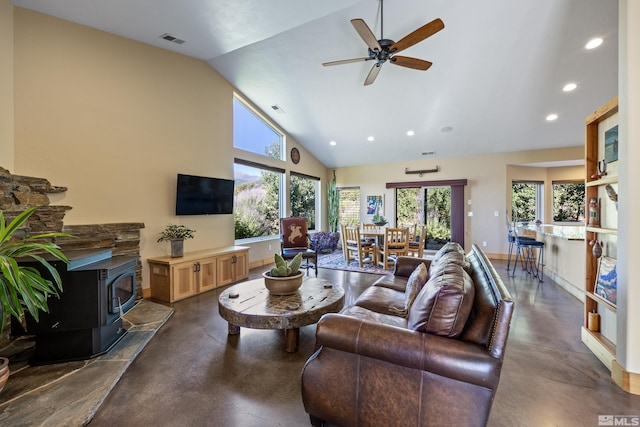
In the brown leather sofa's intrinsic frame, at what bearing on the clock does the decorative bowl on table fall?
The decorative bowl on table is roughly at 1 o'clock from the brown leather sofa.

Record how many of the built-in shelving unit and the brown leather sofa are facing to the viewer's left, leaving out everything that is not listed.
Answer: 2

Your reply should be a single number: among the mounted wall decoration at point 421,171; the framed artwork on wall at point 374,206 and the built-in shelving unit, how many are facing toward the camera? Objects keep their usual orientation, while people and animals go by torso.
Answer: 2

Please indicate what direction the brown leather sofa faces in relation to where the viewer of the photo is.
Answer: facing to the left of the viewer

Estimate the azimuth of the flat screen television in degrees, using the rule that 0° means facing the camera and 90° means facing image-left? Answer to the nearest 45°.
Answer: approximately 315°

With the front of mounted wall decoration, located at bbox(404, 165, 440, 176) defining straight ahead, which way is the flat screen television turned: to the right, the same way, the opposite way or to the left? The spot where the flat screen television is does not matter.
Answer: to the left

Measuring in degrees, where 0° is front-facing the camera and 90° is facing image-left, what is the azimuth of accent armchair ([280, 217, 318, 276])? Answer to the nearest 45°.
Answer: approximately 315°

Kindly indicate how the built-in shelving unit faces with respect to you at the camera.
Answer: facing to the left of the viewer

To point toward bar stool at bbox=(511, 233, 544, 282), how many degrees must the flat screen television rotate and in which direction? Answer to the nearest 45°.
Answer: approximately 45° to its left

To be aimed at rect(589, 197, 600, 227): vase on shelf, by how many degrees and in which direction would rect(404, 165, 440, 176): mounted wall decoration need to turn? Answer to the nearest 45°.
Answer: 0° — it already faces it

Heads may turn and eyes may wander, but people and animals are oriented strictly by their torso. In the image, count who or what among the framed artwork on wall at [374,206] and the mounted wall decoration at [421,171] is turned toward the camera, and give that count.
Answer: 2

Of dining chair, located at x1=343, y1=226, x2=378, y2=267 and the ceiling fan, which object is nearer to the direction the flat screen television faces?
the ceiling fan

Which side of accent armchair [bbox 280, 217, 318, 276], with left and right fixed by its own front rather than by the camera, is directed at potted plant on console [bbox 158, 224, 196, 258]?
right
